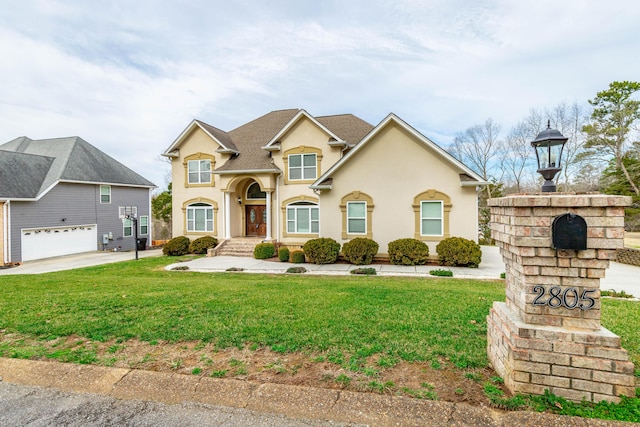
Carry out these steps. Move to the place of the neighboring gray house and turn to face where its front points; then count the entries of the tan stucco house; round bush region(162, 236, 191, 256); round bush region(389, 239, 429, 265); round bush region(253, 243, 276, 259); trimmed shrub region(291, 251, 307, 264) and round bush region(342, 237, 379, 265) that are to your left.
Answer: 6

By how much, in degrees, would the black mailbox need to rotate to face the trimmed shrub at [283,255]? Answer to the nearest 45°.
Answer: approximately 135° to its right

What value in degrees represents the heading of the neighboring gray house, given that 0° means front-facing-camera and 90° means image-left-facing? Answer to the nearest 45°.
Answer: approximately 45°

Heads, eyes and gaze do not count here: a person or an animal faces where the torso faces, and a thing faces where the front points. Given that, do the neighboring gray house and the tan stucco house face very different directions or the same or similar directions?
same or similar directions

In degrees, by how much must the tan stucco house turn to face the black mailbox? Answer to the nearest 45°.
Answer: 0° — it already faces it

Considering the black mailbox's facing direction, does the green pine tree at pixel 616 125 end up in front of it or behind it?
behind

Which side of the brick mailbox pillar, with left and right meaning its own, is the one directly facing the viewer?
front

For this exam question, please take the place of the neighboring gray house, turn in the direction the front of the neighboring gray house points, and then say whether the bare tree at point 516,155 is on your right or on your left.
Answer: on your left

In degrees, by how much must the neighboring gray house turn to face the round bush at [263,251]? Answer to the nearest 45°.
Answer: approximately 90° to its left

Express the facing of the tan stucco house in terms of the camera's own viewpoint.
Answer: facing the viewer

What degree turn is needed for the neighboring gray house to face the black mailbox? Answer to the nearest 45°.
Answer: approximately 45° to its left

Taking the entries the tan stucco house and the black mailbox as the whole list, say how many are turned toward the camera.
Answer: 2
